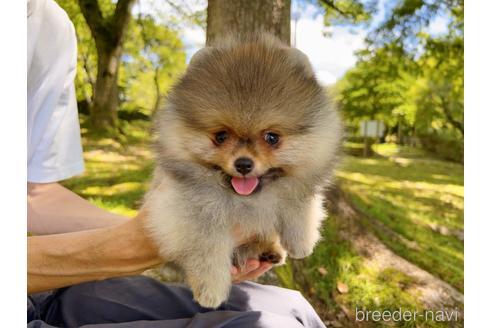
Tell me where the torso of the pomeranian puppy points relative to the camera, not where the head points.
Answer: toward the camera
